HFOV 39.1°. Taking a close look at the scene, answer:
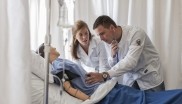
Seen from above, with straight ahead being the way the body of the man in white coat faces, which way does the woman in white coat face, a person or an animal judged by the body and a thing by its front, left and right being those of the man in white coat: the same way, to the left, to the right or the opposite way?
to the left

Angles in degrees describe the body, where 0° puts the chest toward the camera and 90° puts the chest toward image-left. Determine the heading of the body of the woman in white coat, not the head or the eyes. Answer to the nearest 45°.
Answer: approximately 0°

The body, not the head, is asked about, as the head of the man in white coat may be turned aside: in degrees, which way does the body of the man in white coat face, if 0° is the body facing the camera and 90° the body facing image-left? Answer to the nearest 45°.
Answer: approximately 90°

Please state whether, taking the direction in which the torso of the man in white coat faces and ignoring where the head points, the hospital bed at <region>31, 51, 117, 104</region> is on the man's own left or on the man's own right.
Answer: on the man's own left

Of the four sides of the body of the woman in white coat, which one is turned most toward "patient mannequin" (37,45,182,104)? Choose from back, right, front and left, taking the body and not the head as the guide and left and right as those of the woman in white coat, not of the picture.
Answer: front

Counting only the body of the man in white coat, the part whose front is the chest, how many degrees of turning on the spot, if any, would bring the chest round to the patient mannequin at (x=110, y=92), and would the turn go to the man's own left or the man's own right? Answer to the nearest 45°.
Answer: approximately 90° to the man's own left

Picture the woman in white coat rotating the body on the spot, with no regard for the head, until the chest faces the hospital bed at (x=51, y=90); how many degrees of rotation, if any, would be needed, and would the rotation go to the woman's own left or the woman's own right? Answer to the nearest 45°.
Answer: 0° — they already face it

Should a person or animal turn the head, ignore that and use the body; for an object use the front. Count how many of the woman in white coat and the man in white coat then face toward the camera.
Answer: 1
